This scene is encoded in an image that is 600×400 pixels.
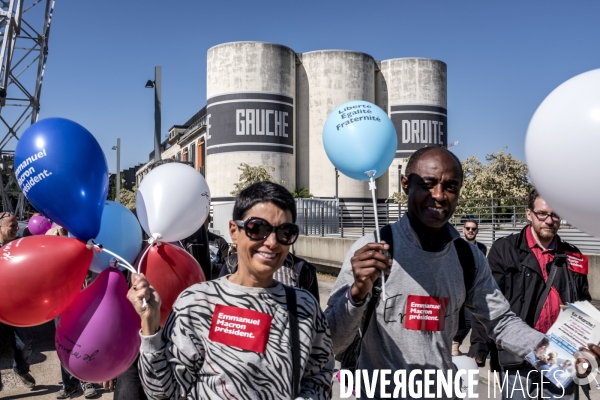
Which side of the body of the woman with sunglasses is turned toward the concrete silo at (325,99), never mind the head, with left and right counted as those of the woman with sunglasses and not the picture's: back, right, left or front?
back

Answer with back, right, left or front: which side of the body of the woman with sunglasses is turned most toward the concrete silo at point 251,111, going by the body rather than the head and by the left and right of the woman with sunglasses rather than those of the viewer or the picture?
back

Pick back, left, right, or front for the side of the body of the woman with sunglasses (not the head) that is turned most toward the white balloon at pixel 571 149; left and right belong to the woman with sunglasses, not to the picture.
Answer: left

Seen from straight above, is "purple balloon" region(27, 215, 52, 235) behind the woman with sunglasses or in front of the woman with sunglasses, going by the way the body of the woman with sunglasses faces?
behind

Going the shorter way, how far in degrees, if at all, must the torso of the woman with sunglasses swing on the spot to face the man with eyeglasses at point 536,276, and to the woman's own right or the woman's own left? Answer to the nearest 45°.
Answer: approximately 135° to the woman's own left

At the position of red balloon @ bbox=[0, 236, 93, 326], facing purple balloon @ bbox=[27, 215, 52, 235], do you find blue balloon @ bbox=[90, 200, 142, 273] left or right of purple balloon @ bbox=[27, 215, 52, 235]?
right

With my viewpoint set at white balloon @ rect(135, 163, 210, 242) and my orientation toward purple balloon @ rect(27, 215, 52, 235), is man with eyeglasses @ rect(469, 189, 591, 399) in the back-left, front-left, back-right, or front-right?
back-right

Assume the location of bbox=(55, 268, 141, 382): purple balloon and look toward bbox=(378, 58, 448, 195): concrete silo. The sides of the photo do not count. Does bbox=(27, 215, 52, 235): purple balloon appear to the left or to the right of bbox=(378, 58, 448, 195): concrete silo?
left

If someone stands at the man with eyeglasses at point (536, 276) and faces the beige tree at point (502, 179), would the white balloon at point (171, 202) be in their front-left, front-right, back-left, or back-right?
back-left

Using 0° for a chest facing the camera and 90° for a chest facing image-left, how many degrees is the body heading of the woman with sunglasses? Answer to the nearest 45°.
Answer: approximately 0°

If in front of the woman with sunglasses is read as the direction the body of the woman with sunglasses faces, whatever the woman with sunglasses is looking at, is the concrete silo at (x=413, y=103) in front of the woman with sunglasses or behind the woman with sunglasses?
behind
